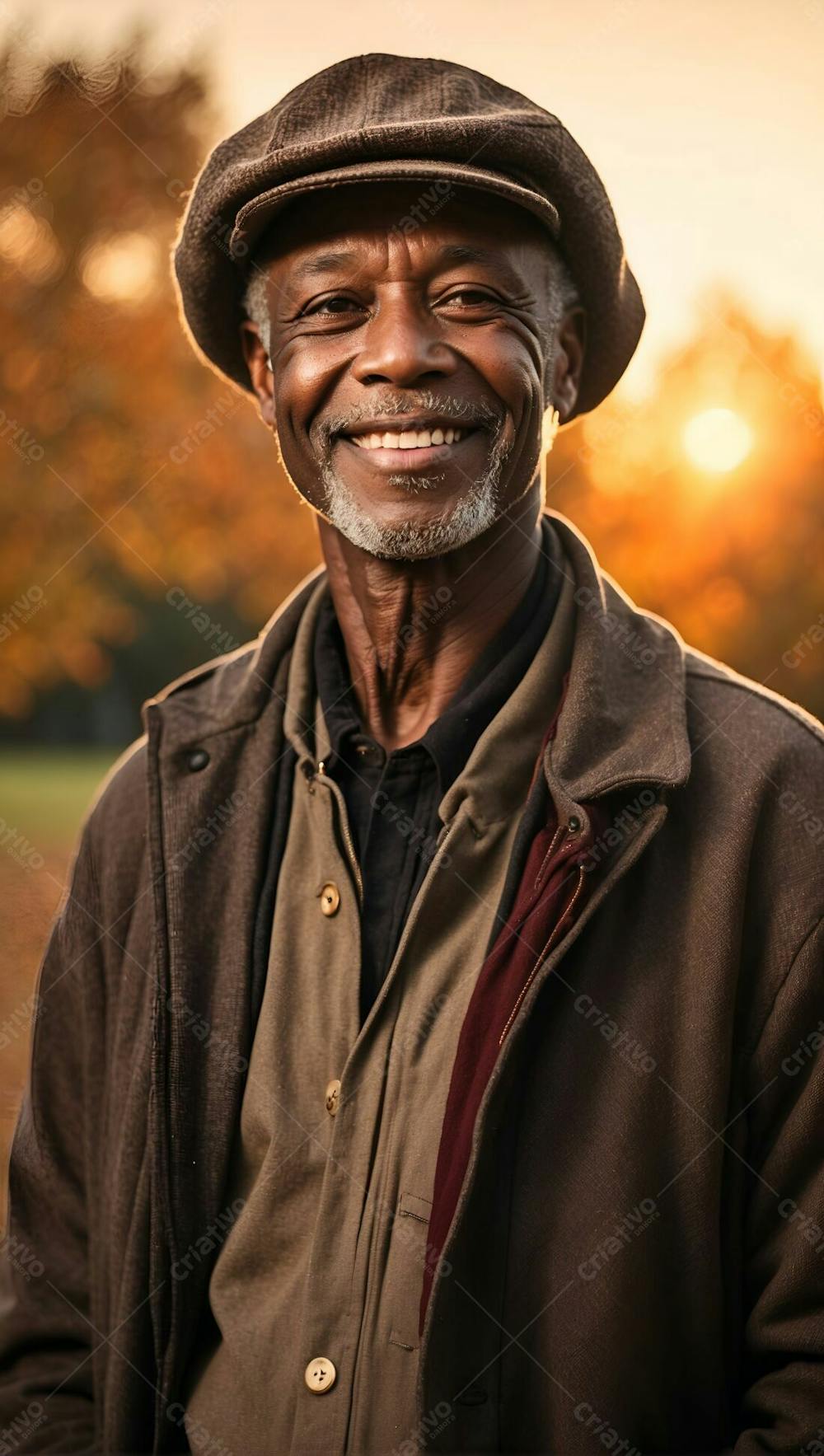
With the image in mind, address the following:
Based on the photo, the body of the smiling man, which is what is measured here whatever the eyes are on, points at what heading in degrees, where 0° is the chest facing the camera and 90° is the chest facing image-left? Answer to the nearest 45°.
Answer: approximately 45°

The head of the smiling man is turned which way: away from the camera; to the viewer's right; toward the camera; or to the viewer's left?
toward the camera
